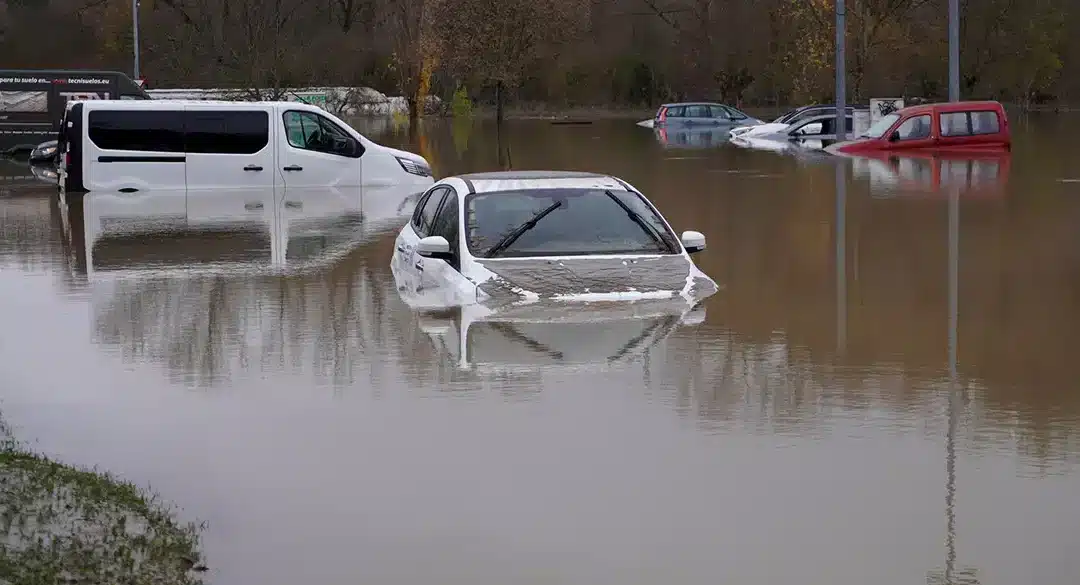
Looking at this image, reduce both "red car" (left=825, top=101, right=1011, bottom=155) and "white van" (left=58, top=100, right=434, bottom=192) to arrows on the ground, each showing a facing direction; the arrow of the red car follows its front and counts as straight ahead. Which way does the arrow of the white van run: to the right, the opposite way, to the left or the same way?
the opposite way

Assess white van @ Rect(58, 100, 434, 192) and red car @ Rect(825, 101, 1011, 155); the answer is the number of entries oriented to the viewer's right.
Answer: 1

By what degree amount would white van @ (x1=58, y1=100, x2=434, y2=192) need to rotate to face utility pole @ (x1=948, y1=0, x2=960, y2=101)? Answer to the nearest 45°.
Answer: approximately 45° to its left

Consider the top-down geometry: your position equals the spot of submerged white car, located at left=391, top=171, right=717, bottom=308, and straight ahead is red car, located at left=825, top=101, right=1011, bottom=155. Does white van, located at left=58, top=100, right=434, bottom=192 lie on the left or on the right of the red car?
left

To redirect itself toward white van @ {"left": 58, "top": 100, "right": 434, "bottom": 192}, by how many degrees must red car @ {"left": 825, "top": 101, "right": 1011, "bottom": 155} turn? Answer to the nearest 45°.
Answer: approximately 45° to its left

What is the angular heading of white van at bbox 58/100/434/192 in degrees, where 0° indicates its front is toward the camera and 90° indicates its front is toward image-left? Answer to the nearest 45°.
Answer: approximately 270°

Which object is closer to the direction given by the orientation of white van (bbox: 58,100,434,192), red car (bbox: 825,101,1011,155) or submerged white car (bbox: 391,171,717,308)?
the red car

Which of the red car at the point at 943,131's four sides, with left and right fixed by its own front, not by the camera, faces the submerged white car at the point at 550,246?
left

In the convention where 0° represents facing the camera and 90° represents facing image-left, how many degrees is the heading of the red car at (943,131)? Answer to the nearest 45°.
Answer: approximately 90°

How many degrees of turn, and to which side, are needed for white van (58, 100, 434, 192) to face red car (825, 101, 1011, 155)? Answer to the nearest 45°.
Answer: approximately 45° to its left

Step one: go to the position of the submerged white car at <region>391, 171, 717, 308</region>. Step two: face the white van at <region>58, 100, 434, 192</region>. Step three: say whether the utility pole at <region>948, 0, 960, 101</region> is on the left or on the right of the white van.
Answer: right

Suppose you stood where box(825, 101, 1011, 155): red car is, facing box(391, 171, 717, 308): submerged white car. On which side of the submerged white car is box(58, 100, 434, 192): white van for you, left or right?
right

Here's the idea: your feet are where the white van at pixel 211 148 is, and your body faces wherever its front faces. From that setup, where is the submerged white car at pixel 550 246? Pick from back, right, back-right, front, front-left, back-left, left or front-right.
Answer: right
